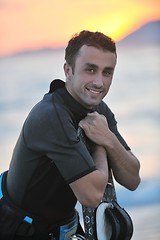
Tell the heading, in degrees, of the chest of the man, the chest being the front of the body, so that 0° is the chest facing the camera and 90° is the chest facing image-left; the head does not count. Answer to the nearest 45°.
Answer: approximately 315°
